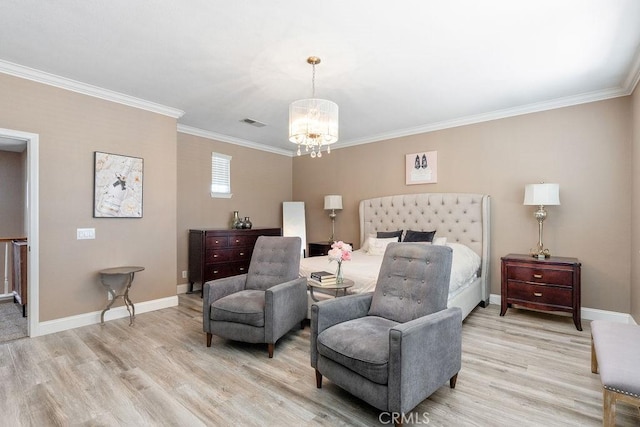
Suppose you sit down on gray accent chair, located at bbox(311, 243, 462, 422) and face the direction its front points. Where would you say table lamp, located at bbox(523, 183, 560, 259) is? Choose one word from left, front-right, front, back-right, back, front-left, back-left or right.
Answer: back

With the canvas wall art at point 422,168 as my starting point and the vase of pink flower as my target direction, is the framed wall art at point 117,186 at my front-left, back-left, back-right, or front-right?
front-right

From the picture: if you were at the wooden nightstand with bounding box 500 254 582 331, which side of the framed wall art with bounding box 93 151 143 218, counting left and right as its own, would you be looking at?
front

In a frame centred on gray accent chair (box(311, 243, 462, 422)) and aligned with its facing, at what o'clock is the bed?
The bed is roughly at 5 o'clock from the gray accent chair.

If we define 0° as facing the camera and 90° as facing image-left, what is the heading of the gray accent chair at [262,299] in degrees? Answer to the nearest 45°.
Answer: approximately 45°

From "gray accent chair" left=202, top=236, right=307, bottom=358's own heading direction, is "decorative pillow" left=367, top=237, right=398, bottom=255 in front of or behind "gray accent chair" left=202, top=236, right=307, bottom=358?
behind

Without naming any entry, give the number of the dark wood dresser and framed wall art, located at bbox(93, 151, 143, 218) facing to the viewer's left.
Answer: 0

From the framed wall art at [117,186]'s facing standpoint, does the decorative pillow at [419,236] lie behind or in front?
in front

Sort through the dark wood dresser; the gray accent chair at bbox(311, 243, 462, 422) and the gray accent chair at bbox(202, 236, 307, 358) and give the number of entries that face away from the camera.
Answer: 0

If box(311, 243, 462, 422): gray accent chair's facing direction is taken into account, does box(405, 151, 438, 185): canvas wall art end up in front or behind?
behind

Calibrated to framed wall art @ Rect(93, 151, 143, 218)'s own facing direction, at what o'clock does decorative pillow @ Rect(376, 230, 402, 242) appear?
The decorative pillow is roughly at 11 o'clock from the framed wall art.

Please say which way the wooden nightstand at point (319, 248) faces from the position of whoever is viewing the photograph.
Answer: facing the viewer and to the left of the viewer

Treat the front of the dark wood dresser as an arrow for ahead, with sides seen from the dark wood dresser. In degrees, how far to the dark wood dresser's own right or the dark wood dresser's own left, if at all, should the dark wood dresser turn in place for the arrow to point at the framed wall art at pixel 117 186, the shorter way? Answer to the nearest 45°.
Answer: approximately 90° to the dark wood dresser's own right

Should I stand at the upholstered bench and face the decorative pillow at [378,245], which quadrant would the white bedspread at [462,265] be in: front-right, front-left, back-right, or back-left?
front-right

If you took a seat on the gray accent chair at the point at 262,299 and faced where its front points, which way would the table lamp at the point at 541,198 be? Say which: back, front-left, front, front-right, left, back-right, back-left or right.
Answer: back-left
